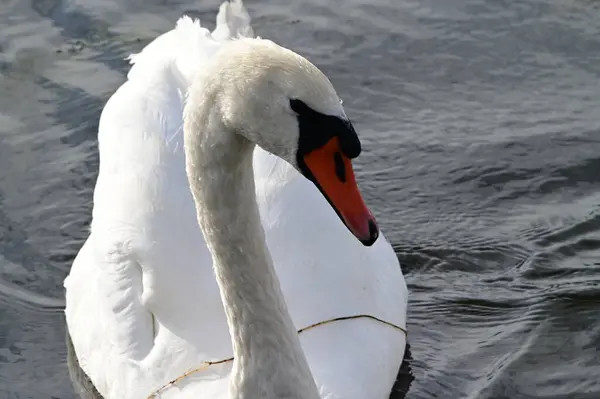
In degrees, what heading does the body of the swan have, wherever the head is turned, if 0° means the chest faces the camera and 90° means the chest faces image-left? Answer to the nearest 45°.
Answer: approximately 0°
